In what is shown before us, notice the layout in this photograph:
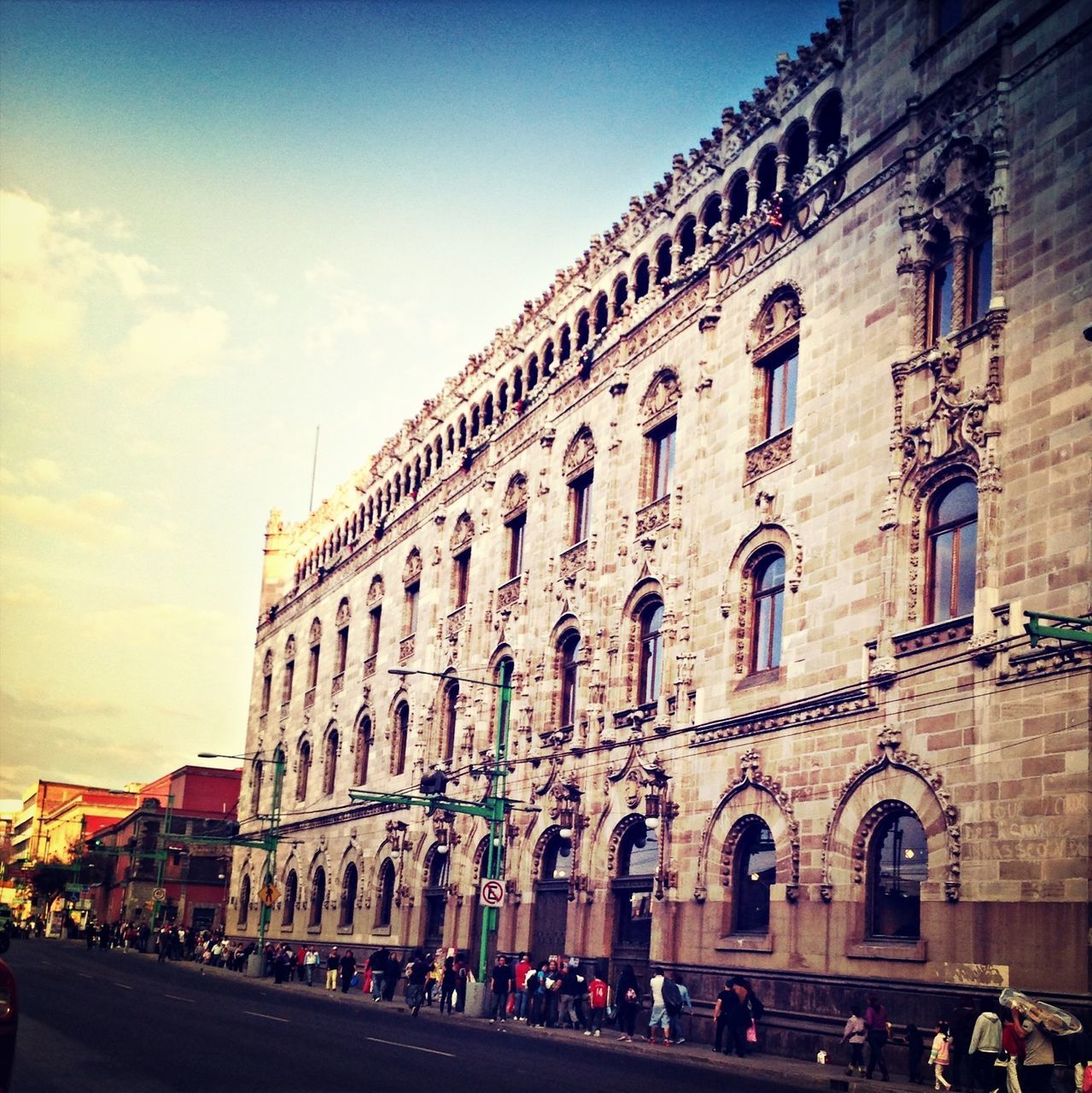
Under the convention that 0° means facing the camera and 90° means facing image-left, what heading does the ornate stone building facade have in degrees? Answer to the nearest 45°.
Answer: approximately 45°

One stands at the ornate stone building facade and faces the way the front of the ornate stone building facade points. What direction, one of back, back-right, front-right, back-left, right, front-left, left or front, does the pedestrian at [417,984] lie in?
right

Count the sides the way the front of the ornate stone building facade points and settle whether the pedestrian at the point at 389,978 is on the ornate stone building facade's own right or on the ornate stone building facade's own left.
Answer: on the ornate stone building facade's own right

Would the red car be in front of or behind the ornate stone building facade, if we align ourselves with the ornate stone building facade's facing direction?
in front

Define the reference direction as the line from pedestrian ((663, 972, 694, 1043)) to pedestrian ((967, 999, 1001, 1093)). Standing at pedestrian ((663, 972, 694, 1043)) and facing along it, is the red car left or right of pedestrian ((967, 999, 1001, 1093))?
right
